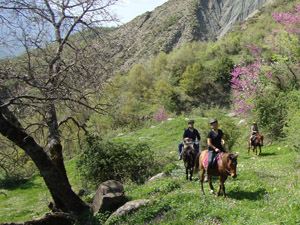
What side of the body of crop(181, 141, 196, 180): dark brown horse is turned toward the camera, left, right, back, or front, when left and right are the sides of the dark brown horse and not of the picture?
front

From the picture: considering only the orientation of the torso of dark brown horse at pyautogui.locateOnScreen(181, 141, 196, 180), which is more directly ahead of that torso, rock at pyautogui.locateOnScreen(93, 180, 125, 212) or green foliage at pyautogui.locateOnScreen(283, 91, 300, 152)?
the rock

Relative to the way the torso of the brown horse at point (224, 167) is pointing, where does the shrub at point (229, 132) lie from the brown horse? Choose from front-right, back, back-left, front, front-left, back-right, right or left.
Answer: back-left

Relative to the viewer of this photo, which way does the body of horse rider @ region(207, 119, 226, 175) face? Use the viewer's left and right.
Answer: facing the viewer and to the right of the viewer

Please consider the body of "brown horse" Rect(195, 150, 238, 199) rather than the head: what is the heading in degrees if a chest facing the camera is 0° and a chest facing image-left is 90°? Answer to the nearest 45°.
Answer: approximately 315°

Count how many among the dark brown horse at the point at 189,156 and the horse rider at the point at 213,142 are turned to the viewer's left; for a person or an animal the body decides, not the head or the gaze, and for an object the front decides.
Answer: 0

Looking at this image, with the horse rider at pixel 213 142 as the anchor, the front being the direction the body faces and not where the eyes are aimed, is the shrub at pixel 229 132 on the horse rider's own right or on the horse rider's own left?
on the horse rider's own left
